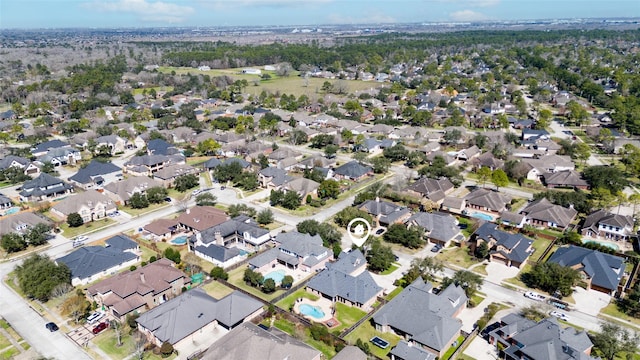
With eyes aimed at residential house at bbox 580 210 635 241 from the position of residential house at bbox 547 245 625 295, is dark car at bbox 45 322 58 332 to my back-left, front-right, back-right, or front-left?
back-left

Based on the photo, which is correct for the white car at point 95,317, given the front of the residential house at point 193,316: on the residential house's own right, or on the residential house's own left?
on the residential house's own right

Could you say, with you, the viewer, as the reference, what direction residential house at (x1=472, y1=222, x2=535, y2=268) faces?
facing the viewer and to the left of the viewer

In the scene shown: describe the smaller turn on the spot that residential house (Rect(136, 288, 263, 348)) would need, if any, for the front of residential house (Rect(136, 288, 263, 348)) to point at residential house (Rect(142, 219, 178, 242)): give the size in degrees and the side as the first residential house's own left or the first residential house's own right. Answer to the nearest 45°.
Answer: approximately 135° to the first residential house's own right

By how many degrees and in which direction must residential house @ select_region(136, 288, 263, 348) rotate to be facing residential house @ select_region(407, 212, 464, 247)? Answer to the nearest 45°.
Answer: approximately 135° to its left

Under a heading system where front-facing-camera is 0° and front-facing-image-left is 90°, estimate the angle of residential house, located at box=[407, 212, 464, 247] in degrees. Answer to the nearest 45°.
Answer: approximately 45°

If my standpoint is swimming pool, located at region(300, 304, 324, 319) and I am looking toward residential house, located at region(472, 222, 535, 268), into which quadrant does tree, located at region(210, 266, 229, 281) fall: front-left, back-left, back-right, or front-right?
back-left

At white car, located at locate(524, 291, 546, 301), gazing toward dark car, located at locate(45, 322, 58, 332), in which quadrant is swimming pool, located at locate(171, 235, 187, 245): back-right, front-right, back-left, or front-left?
front-right

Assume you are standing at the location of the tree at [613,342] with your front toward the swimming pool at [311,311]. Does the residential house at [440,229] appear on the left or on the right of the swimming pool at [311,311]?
right

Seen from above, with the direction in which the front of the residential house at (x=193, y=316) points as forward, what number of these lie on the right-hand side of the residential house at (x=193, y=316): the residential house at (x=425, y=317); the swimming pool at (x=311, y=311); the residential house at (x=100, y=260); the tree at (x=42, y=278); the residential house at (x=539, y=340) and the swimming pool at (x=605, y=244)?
2

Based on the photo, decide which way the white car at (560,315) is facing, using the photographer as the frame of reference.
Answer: facing the viewer and to the right of the viewer

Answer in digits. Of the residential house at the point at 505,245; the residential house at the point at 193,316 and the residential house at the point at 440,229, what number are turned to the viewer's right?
0

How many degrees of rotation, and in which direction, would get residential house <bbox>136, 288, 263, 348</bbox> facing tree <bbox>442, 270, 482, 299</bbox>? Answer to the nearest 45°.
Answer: approximately 135° to its left

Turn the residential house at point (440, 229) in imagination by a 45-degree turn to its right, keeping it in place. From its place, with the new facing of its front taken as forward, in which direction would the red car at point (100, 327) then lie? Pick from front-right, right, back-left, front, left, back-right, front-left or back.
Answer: front-left

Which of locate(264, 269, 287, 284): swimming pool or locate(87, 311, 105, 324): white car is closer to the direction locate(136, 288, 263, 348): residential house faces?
the white car
